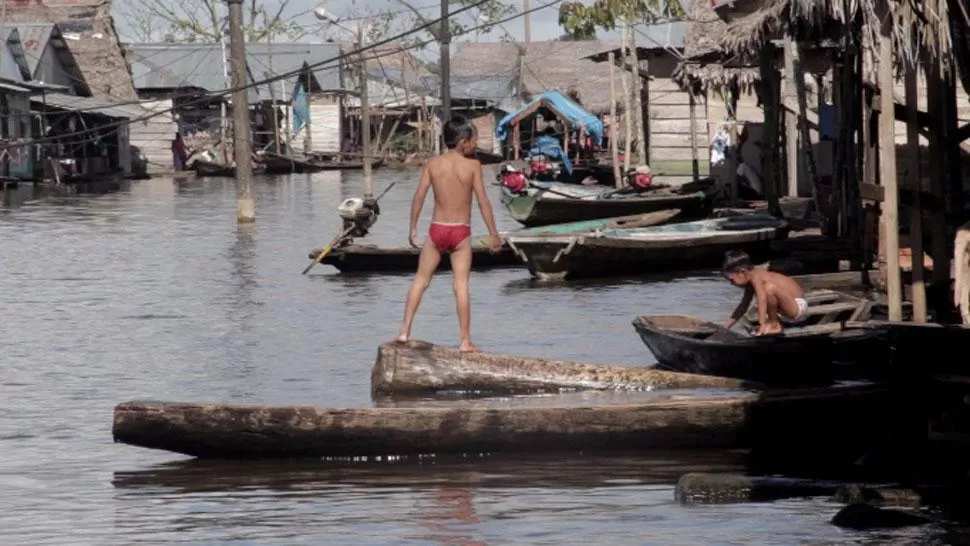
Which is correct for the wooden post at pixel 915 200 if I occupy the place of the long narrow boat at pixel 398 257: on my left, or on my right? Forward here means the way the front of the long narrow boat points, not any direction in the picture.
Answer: on my right

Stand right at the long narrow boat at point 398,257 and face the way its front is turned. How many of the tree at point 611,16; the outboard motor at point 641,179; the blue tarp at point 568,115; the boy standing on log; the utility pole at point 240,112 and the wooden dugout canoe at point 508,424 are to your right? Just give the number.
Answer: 2

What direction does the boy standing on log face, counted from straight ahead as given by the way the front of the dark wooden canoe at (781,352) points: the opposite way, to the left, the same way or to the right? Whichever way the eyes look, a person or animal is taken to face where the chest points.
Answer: to the right

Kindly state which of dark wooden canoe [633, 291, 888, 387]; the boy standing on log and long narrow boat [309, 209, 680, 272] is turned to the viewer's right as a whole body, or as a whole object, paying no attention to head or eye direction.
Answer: the long narrow boat

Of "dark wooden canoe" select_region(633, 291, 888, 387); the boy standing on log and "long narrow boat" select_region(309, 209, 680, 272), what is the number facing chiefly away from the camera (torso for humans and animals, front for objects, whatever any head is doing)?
1

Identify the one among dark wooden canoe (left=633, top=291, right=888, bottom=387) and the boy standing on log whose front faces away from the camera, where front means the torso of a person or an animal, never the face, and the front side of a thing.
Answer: the boy standing on log

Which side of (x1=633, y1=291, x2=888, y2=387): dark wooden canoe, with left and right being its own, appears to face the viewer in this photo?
left

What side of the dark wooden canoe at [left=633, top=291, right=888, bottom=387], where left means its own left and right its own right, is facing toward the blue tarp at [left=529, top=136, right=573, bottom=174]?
right

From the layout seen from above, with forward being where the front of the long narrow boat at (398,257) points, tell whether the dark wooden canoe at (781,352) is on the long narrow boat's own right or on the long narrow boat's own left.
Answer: on the long narrow boat's own right

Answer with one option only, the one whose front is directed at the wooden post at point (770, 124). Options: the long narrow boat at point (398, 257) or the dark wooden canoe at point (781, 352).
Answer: the long narrow boat

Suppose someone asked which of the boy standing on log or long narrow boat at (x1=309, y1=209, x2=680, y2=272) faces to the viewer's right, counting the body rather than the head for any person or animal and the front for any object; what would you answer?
the long narrow boat

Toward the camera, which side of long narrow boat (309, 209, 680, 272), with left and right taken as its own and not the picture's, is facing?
right

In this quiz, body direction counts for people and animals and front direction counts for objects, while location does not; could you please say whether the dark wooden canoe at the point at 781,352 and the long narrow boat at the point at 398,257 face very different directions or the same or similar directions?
very different directions

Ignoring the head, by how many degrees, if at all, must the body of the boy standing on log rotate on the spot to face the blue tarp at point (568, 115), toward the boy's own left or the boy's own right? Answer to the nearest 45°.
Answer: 0° — they already face it

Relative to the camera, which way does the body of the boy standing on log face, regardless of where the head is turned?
away from the camera
